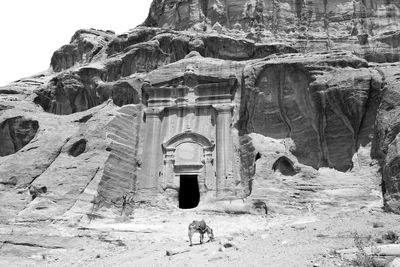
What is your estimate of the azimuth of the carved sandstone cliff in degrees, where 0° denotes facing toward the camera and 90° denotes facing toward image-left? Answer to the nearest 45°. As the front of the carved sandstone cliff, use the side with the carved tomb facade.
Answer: approximately 0°
